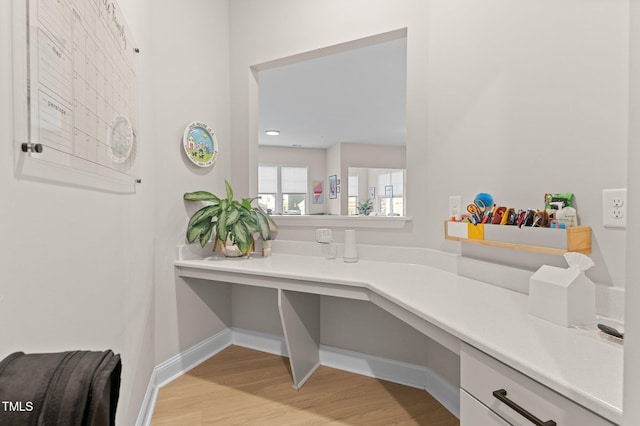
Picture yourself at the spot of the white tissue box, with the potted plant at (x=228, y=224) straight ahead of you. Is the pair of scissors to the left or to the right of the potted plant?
right

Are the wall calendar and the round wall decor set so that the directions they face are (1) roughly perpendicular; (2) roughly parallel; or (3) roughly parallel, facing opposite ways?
roughly parallel

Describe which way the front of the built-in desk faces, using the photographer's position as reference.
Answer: facing the viewer and to the left of the viewer

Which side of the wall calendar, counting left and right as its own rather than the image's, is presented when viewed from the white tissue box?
front

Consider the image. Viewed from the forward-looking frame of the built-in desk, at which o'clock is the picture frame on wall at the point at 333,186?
The picture frame on wall is roughly at 4 o'clock from the built-in desk.

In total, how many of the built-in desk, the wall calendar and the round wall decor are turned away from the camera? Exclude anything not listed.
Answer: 0

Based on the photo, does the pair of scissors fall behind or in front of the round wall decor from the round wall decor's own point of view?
in front

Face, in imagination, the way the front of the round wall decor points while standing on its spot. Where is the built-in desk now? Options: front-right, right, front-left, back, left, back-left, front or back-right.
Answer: front

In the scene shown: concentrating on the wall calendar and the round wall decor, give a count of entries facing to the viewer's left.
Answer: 0

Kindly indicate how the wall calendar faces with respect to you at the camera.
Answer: facing the viewer and to the right of the viewer
